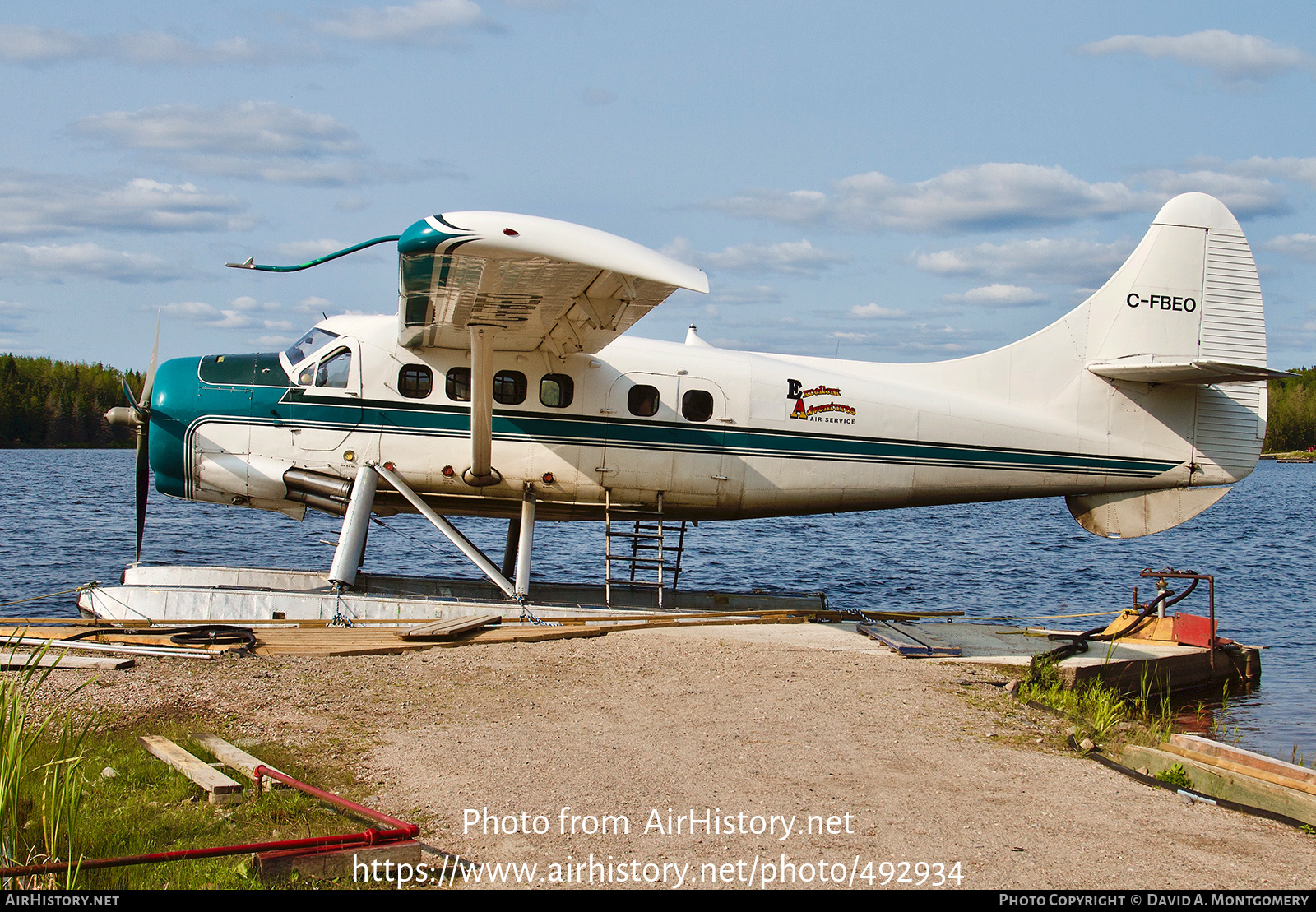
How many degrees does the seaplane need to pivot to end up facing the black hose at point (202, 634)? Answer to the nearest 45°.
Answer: approximately 45° to its left

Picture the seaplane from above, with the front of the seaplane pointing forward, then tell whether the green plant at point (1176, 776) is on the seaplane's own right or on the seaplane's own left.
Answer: on the seaplane's own left

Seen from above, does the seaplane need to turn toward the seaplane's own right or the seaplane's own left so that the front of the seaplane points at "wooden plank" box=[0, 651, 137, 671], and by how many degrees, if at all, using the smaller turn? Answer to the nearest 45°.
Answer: approximately 45° to the seaplane's own left

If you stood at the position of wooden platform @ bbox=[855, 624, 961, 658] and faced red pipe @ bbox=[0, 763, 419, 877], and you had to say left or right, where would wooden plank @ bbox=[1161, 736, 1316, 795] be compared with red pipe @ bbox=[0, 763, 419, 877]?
left

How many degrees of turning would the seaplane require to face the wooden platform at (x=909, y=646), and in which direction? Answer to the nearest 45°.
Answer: approximately 135° to its left

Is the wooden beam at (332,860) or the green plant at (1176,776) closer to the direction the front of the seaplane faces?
the wooden beam

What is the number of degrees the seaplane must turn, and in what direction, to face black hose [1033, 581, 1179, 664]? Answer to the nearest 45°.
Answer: approximately 180°

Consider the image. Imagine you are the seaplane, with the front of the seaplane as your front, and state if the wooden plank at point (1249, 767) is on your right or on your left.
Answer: on your left

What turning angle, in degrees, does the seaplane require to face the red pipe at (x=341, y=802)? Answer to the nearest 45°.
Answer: approximately 90° to its left

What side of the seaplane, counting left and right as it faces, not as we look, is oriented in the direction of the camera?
left

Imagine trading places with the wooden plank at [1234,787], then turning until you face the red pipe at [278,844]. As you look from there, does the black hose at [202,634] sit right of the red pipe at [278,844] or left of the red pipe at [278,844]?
right

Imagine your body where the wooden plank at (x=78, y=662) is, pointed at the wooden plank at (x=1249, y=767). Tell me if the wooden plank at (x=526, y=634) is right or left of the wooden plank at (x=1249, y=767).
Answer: left

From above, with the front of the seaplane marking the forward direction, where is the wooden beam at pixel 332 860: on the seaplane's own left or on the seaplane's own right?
on the seaplane's own left

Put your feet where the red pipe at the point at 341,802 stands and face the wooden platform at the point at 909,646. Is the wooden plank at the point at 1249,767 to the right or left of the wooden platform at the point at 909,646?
right

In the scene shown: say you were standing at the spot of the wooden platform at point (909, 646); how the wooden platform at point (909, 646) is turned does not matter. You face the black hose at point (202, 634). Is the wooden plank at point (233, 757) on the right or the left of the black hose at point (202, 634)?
left

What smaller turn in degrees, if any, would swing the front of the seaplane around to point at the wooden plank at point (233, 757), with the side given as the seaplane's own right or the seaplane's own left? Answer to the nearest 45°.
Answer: approximately 90° to the seaplane's own left
